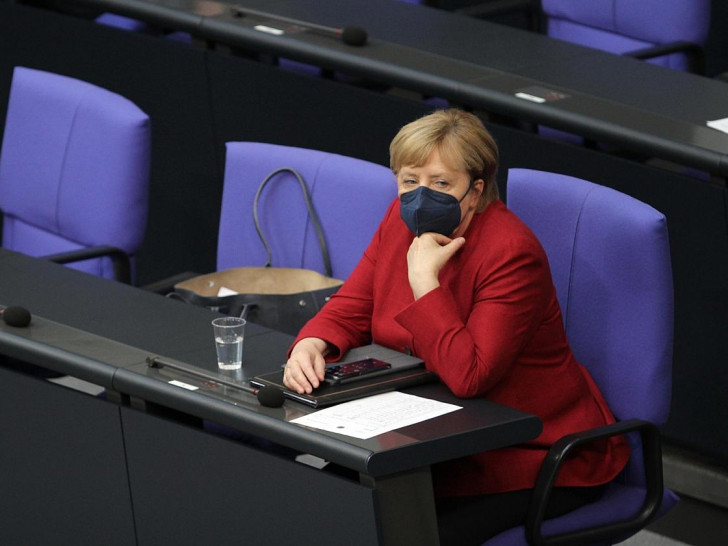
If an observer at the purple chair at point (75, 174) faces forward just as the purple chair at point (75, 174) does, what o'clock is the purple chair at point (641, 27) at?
the purple chair at point (641, 27) is roughly at 7 o'clock from the purple chair at point (75, 174).

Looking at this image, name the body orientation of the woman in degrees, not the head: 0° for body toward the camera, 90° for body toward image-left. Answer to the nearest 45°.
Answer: approximately 45°

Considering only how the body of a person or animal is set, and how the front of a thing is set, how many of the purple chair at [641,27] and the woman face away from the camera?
0

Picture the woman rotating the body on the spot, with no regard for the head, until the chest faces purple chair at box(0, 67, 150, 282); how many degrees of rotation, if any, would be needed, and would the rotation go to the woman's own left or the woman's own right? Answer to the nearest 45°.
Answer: approximately 90° to the woman's own right

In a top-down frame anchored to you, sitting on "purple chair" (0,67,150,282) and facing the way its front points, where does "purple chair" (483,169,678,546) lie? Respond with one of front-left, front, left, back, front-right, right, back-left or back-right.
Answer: left

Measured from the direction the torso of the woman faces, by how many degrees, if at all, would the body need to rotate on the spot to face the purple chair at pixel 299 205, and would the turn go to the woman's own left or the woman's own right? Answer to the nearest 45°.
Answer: approximately 90° to the woman's own right

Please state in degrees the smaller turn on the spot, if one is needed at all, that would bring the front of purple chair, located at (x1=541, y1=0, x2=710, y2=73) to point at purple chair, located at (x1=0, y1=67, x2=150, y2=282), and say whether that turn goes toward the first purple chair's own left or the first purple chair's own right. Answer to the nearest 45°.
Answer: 0° — it already faces it

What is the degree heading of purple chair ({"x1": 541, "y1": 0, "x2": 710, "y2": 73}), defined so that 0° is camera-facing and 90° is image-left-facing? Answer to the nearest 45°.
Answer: approximately 45°
